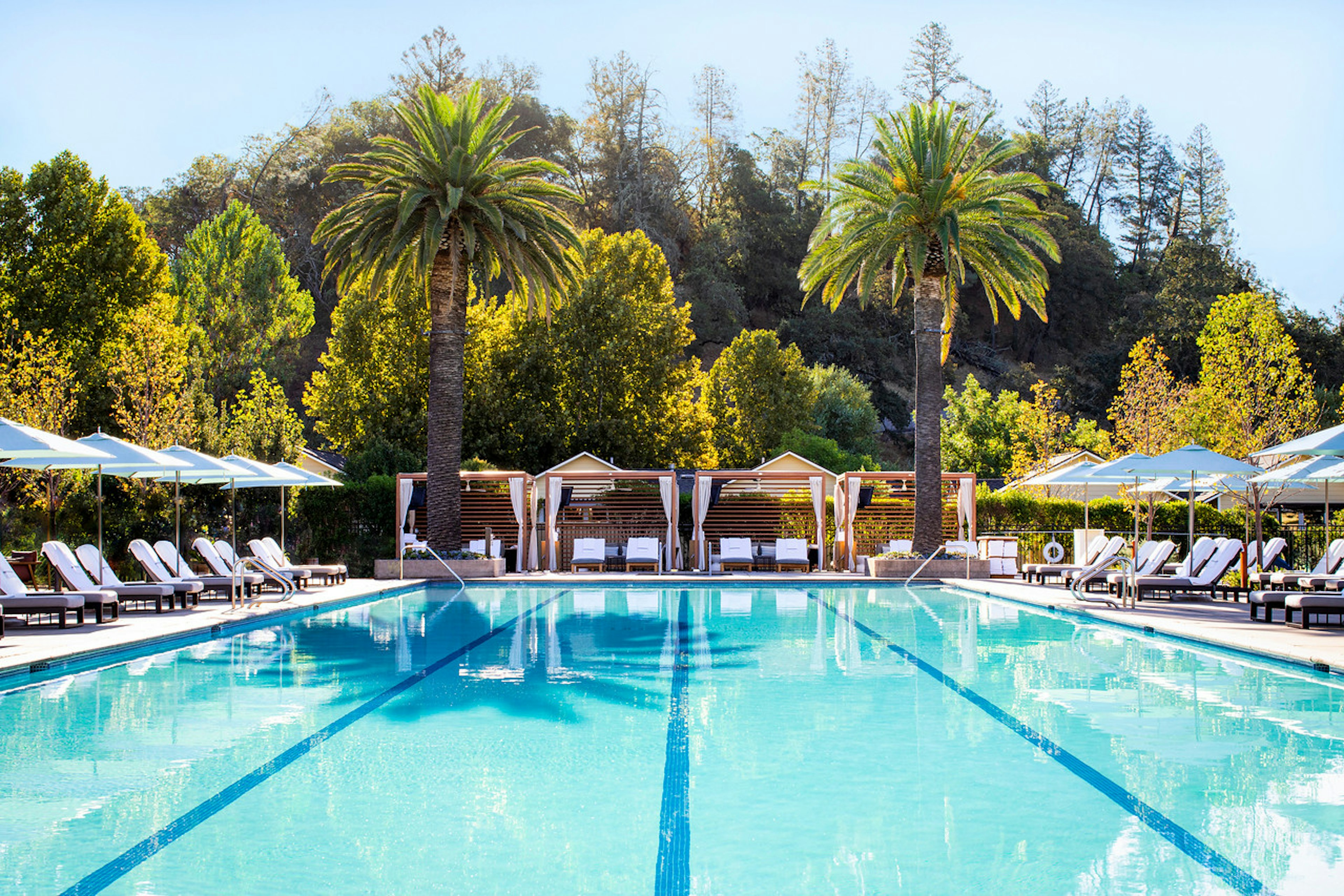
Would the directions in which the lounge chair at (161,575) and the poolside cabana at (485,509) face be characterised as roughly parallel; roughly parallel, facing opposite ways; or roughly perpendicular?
roughly perpendicular

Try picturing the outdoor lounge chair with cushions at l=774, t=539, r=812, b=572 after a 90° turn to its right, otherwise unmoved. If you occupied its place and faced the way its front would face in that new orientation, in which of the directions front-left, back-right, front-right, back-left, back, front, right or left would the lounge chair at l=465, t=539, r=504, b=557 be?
front

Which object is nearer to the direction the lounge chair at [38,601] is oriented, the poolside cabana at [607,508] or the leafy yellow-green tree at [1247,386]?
the leafy yellow-green tree

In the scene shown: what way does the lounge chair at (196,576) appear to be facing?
to the viewer's right

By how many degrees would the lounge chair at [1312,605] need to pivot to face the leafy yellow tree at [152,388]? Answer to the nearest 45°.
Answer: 0° — it already faces it

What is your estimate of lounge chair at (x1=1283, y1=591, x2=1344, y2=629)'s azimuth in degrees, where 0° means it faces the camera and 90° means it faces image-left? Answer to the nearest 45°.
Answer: approximately 90°

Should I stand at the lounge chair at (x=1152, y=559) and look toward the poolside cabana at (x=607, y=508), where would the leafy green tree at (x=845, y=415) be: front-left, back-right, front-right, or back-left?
front-right

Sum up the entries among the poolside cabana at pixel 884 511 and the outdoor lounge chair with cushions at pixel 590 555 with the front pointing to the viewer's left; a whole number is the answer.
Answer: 0

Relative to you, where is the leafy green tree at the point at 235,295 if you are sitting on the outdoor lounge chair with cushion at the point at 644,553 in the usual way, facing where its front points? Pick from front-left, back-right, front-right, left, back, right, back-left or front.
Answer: back-right

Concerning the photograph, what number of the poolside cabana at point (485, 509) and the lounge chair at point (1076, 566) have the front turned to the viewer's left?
1

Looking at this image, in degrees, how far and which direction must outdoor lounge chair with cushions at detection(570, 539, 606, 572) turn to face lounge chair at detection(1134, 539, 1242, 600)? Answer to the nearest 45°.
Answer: approximately 45° to its left

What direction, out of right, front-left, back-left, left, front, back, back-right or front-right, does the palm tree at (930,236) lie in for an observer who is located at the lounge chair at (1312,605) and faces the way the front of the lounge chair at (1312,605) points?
front-right

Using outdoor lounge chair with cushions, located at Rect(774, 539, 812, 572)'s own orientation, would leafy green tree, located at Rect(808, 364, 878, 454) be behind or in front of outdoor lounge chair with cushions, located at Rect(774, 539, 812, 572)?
behind

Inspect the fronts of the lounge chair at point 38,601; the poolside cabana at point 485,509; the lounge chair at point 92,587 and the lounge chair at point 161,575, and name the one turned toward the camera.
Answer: the poolside cabana

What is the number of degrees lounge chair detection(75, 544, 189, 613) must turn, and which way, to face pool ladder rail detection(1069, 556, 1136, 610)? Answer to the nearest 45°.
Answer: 0° — it already faces it

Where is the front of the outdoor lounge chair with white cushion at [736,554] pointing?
toward the camera

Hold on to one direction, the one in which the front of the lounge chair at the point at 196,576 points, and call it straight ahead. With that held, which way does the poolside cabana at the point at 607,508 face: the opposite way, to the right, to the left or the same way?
to the right

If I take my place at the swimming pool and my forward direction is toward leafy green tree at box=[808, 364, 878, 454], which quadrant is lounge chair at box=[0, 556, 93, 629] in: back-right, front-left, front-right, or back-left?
front-left

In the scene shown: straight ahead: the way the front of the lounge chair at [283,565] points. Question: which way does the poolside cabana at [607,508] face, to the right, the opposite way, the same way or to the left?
to the right

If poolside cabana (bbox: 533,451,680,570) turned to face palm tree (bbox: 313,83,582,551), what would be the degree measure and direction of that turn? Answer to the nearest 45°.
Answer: approximately 45° to its right
